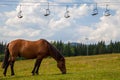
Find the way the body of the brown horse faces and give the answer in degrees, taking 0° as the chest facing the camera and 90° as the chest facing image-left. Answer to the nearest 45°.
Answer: approximately 270°
